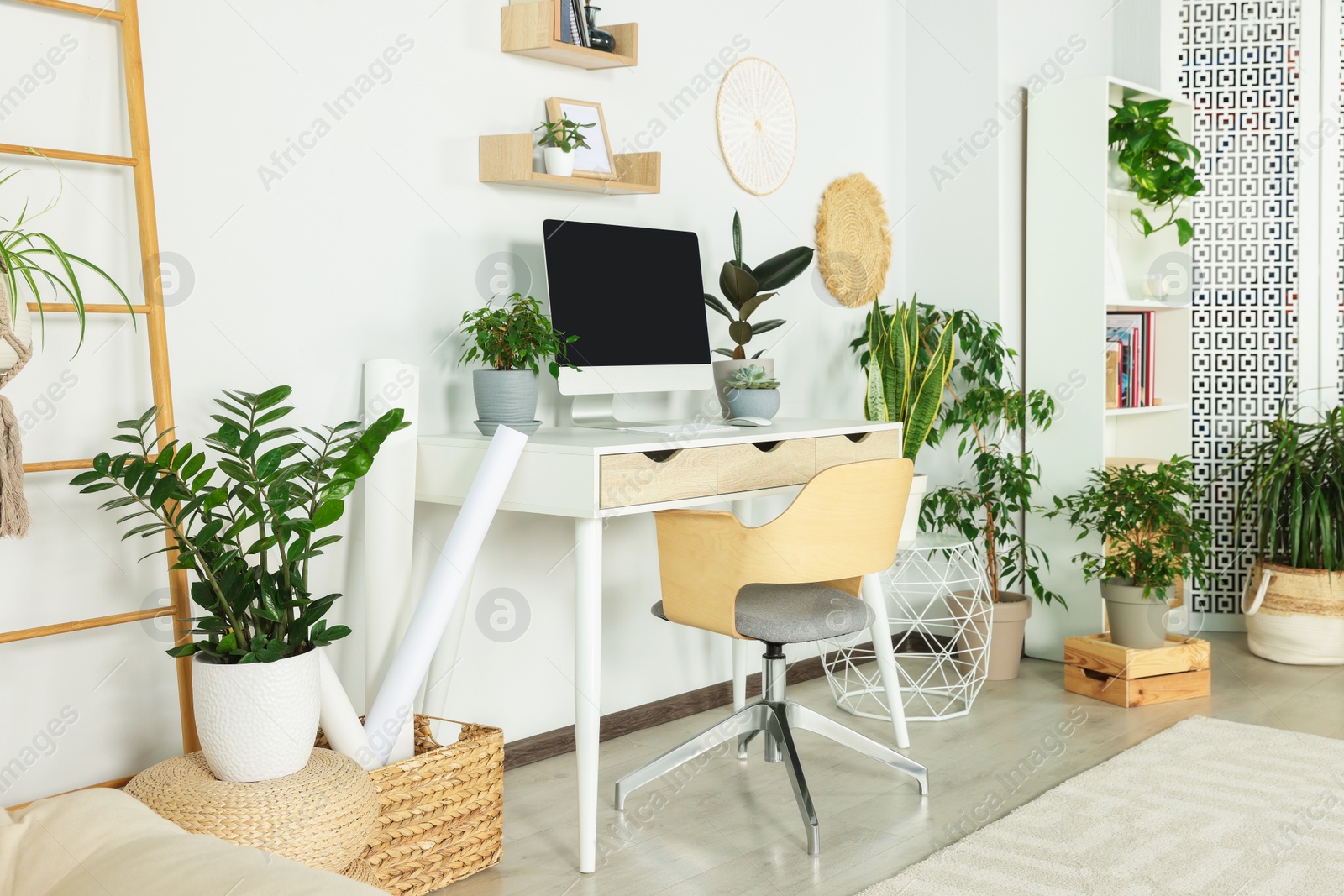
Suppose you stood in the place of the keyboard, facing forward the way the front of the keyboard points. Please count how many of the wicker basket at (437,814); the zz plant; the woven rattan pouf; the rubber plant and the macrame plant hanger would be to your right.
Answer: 4

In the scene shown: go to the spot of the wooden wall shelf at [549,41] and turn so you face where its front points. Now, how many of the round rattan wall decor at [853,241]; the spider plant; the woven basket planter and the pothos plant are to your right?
1

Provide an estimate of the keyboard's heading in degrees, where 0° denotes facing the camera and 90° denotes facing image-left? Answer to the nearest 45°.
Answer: approximately 315°

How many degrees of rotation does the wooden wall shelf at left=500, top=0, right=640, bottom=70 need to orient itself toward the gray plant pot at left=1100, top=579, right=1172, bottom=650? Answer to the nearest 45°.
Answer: approximately 45° to its left

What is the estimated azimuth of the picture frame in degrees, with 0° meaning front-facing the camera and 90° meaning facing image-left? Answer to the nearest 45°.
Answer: approximately 315°

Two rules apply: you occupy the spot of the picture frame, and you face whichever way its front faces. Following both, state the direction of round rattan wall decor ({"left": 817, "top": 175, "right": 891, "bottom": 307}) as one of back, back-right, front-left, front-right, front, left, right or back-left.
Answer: left

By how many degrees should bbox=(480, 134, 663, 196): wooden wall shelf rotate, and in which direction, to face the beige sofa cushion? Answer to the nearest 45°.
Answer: approximately 45° to its right

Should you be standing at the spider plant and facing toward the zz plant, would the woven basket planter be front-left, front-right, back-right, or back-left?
front-left

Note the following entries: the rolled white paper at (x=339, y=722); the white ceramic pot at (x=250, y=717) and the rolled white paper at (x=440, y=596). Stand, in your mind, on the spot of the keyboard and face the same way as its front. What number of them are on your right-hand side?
3

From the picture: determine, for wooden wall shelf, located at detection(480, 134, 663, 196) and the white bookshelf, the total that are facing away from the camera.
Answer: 0

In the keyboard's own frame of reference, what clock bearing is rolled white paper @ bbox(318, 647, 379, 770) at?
The rolled white paper is roughly at 3 o'clock from the keyboard.

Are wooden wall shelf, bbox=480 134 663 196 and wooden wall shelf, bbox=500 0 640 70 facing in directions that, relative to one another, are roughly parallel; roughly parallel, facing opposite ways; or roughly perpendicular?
roughly parallel

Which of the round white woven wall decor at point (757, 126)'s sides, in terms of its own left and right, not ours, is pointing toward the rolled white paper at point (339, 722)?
right

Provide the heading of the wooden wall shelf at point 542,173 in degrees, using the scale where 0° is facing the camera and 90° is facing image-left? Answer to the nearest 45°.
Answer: approximately 315°

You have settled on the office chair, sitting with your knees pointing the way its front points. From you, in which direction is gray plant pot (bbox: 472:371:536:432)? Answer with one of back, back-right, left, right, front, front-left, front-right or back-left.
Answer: front-left

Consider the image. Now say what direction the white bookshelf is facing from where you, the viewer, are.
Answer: facing the viewer and to the right of the viewer

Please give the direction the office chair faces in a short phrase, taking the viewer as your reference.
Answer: facing away from the viewer and to the left of the viewer

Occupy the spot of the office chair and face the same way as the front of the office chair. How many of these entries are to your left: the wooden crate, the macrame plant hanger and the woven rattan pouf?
2
